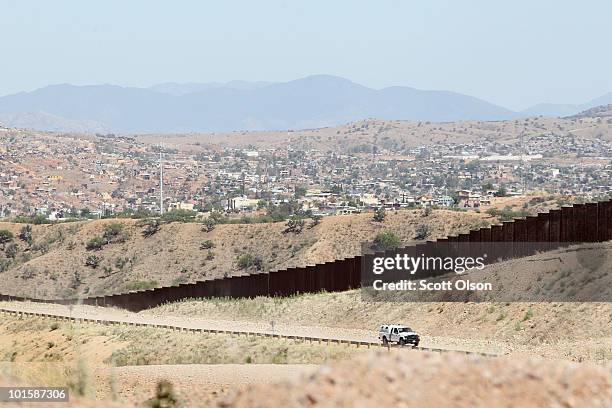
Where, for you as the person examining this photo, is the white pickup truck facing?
facing the viewer and to the right of the viewer
